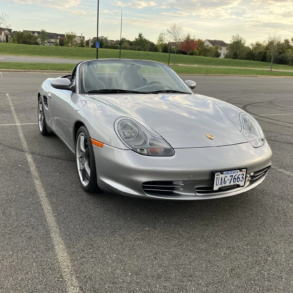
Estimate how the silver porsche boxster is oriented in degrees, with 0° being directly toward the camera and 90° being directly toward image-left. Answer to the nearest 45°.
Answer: approximately 315°
